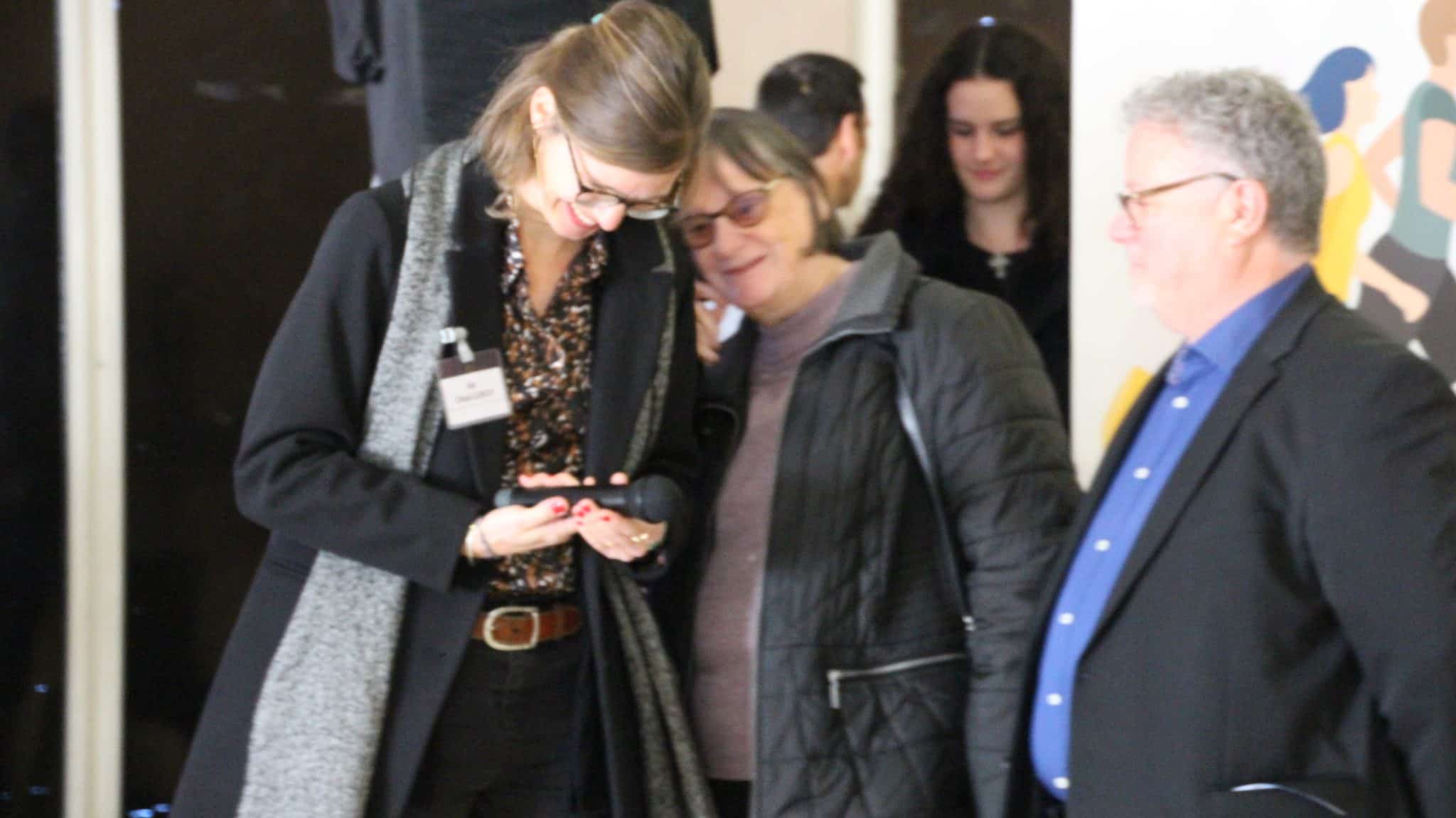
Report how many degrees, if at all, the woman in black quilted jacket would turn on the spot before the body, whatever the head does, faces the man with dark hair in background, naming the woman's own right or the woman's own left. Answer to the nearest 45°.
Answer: approximately 135° to the woman's own right

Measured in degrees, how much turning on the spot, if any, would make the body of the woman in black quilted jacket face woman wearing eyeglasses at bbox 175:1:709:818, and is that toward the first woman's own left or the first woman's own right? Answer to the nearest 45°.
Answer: approximately 45° to the first woman's own right

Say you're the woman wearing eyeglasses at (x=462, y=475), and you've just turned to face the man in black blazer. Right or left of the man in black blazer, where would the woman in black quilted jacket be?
left

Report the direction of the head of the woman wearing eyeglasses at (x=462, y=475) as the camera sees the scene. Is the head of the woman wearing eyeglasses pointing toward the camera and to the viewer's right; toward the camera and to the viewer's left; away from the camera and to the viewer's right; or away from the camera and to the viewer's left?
toward the camera and to the viewer's right

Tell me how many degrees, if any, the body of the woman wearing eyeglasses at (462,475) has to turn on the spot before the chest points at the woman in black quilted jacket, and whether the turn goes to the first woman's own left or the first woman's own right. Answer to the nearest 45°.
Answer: approximately 45° to the first woman's own left

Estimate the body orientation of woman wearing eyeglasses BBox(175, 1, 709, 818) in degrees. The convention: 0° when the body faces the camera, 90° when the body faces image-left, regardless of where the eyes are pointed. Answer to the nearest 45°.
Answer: approximately 315°

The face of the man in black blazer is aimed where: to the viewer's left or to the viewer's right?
to the viewer's left

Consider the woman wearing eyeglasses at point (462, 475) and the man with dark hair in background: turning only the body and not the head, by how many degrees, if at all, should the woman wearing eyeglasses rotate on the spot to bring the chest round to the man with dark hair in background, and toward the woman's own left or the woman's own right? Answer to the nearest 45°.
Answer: approximately 90° to the woman's own left
